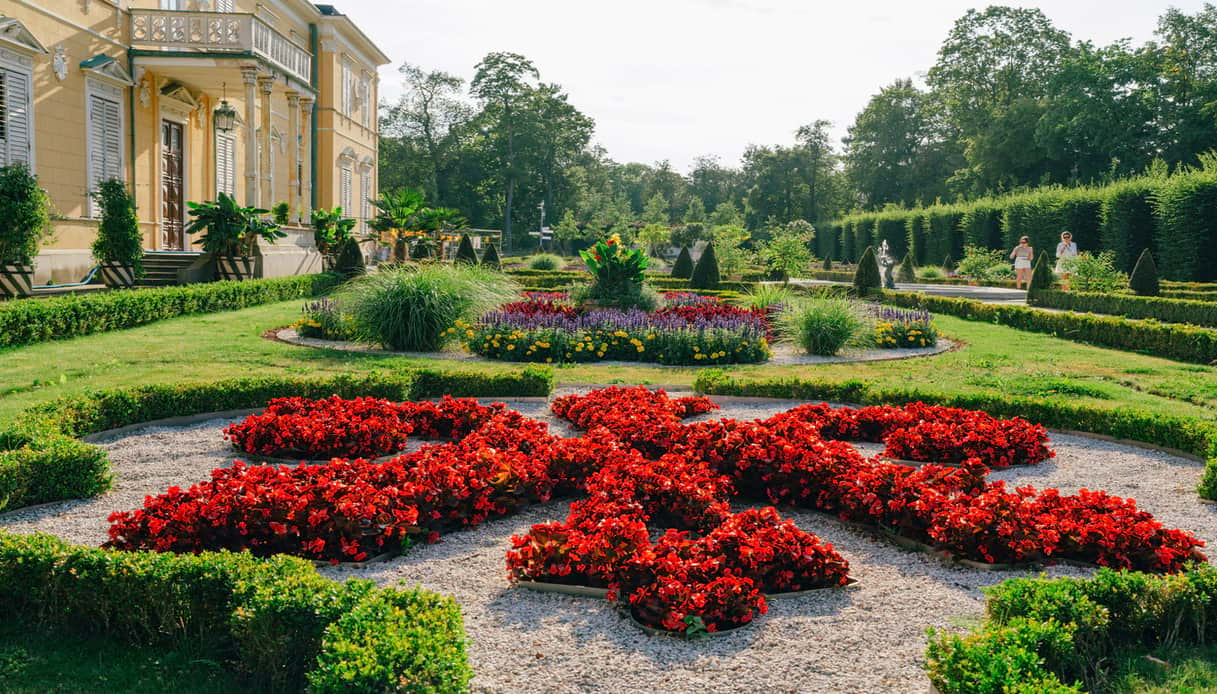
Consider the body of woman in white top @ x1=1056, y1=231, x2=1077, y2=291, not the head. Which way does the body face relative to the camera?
toward the camera

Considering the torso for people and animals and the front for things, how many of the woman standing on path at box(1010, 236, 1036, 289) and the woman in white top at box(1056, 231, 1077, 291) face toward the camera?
2

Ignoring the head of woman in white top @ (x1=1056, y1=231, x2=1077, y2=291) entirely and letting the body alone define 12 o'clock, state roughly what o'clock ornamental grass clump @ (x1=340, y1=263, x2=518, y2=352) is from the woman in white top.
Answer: The ornamental grass clump is roughly at 1 o'clock from the woman in white top.

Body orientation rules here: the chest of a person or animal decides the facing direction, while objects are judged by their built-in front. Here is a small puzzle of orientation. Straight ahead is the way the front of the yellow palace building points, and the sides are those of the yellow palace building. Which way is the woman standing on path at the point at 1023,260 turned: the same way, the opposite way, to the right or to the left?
to the right

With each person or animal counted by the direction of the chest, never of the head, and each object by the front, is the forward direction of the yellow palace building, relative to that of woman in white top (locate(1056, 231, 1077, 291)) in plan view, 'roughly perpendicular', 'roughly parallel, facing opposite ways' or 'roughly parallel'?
roughly perpendicular

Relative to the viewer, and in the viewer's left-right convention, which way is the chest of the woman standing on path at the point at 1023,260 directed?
facing the viewer

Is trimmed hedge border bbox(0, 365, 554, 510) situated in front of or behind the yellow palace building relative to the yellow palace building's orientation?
in front

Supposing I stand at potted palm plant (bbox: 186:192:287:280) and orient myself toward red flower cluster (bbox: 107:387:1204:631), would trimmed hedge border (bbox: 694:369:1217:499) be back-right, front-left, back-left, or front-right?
front-left

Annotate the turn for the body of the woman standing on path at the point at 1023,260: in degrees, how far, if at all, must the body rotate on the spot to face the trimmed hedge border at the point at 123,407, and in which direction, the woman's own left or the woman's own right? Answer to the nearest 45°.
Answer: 0° — they already face it

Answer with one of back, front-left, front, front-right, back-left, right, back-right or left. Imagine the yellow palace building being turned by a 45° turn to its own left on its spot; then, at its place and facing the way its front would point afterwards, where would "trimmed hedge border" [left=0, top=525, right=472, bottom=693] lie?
right

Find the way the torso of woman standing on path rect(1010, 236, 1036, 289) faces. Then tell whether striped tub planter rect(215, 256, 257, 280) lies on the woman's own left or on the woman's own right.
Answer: on the woman's own right

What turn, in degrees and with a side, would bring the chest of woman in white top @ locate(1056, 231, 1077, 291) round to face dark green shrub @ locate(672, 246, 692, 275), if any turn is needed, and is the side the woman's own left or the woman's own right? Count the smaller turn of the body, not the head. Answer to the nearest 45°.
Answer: approximately 90° to the woman's own right

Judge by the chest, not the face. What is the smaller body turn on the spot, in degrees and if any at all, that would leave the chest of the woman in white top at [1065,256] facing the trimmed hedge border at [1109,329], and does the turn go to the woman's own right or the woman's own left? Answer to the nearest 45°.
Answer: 0° — they already face it

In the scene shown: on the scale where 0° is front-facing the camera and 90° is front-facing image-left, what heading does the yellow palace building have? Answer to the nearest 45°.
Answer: approximately 315°

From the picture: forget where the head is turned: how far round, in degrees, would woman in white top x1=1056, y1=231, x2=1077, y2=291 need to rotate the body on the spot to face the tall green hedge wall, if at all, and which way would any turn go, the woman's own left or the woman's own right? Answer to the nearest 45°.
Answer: approximately 180°

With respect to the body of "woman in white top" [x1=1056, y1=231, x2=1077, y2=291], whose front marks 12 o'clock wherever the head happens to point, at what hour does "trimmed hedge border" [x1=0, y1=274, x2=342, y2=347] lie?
The trimmed hedge border is roughly at 1 o'clock from the woman in white top.

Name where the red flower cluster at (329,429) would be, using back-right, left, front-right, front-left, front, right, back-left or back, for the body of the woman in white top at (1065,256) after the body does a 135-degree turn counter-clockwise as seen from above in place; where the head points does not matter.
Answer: back-right

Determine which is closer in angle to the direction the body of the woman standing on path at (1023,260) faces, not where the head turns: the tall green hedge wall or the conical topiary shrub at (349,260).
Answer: the conical topiary shrub

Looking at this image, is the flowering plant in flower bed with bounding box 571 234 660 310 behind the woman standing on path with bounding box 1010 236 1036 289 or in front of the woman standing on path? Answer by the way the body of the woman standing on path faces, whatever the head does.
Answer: in front
